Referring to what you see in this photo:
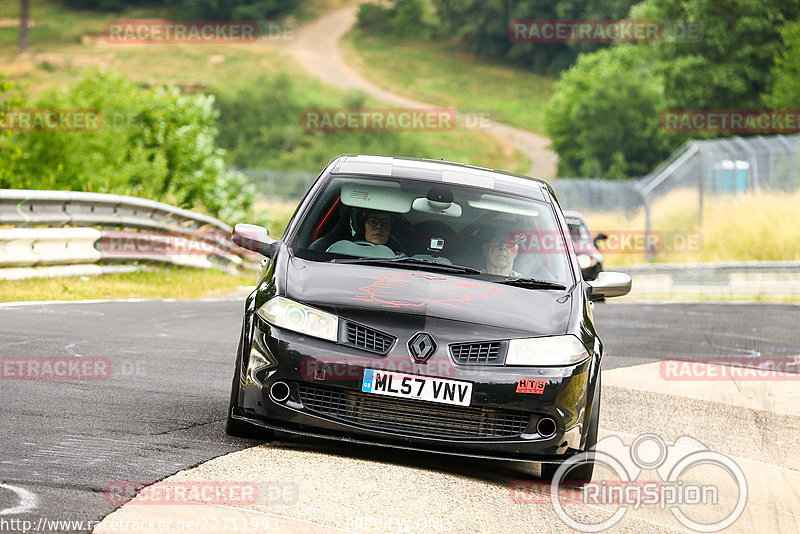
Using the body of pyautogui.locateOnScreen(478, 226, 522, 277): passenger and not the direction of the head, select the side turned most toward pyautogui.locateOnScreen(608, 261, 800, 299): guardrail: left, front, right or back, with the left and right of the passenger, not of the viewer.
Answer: back

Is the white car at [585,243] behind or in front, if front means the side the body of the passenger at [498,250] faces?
behind

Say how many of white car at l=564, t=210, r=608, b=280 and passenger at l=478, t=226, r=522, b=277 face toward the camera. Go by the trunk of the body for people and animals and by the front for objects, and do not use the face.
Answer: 2

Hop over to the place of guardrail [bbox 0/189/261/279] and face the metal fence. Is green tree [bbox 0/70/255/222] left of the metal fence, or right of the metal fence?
left

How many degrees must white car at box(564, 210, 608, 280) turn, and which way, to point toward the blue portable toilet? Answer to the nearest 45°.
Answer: approximately 180°

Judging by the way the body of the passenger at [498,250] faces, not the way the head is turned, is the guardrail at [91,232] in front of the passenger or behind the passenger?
behind

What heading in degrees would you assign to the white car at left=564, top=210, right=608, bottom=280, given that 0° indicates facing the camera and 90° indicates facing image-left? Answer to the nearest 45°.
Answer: approximately 0°

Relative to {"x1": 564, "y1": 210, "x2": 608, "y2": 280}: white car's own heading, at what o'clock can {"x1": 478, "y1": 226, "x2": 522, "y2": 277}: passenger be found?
The passenger is roughly at 12 o'clock from the white car.
